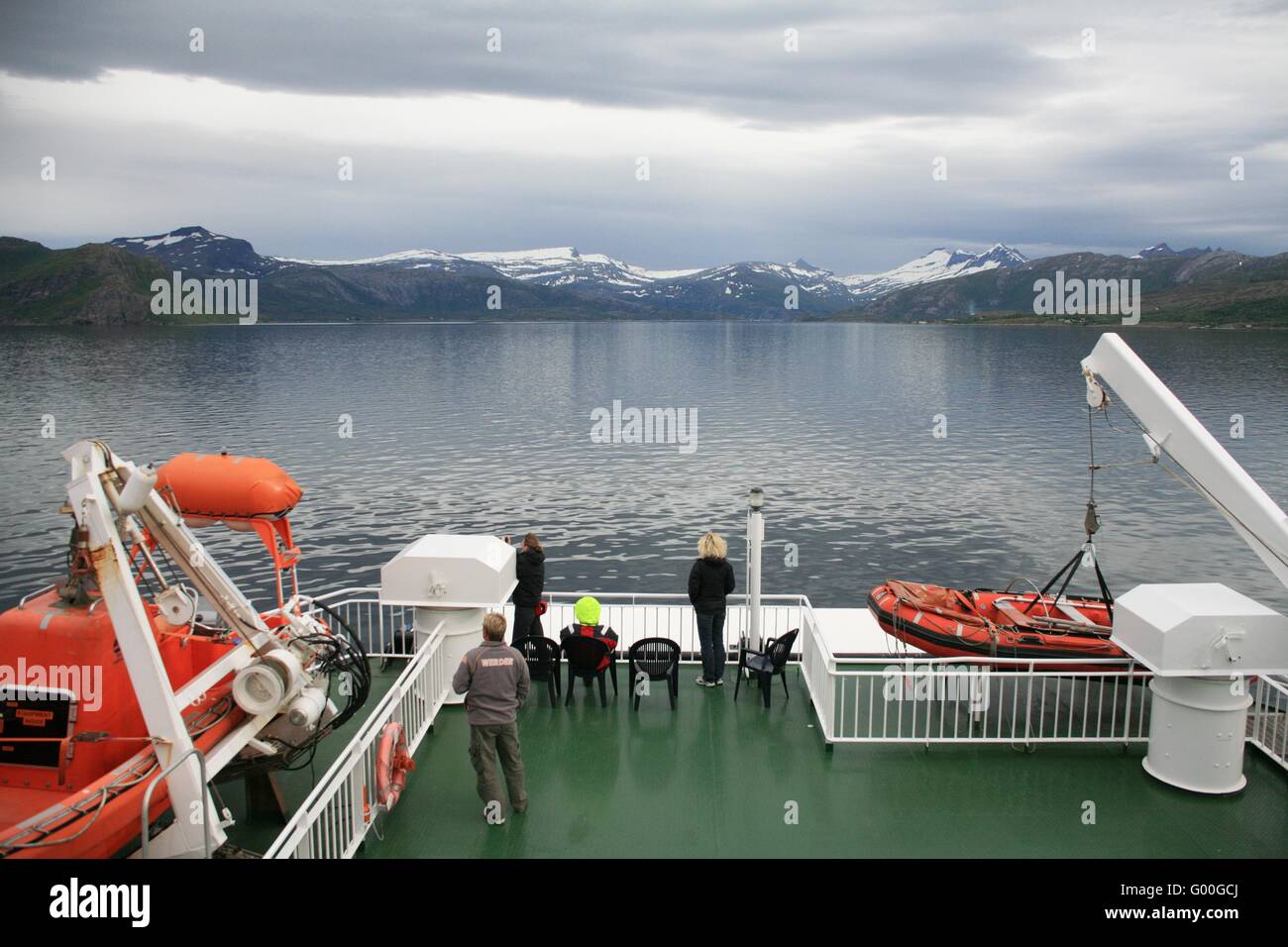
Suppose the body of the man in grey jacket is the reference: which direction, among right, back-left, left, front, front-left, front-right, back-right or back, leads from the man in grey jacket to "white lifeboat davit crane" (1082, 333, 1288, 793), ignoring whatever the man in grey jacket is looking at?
right

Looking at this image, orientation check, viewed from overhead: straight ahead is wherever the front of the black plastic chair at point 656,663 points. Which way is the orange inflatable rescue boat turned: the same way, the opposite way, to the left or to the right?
to the left

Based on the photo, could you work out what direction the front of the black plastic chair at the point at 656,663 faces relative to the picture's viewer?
facing away from the viewer

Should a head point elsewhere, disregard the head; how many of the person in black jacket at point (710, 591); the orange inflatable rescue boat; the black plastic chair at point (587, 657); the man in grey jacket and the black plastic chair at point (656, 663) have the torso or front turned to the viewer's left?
1

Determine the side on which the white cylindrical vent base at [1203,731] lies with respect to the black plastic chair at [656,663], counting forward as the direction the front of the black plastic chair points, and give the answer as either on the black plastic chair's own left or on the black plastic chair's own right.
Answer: on the black plastic chair's own right

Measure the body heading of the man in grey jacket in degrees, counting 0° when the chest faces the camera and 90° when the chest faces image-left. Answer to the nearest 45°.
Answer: approximately 180°

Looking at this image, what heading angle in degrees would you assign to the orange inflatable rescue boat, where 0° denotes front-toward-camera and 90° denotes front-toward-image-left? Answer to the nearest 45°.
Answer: approximately 90°

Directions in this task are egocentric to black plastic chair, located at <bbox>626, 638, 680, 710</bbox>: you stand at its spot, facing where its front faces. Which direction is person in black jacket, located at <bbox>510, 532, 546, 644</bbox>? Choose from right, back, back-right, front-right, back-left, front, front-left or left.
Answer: front-left

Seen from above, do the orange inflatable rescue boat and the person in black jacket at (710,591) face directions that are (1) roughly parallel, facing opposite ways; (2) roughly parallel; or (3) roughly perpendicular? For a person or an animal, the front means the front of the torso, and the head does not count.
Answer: roughly perpendicular

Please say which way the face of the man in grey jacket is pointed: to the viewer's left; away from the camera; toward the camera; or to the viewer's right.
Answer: away from the camera

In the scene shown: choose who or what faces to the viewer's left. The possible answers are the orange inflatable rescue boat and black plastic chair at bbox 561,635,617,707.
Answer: the orange inflatable rescue boat

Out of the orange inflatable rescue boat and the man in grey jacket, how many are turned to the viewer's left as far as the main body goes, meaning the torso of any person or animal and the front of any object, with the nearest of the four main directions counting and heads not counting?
1

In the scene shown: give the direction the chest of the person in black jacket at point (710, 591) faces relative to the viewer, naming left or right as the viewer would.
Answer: facing away from the viewer

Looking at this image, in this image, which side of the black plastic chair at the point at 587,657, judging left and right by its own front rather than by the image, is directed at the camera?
back

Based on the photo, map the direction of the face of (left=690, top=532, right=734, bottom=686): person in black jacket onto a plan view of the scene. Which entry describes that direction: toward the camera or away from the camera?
away from the camera
